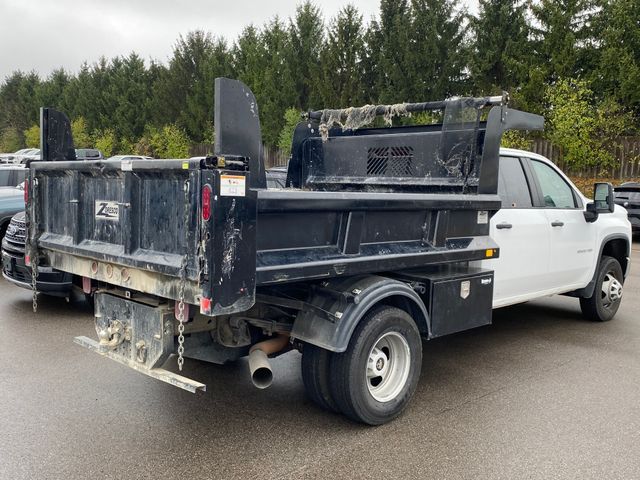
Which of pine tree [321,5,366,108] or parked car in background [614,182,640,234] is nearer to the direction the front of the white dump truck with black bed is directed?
the parked car in background

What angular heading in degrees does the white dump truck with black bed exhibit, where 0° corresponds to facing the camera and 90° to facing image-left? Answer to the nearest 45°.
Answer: approximately 225°

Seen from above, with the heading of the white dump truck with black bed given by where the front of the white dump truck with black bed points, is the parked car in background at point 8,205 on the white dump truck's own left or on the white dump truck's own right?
on the white dump truck's own left

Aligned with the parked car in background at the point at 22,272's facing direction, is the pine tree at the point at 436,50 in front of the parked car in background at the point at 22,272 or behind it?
behind

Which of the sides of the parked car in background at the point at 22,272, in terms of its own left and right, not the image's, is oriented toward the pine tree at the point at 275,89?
back

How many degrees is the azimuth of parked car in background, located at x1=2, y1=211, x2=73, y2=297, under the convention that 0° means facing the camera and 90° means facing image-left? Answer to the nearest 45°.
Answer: approximately 45°

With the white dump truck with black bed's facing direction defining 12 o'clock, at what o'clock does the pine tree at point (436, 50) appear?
The pine tree is roughly at 11 o'clock from the white dump truck with black bed.

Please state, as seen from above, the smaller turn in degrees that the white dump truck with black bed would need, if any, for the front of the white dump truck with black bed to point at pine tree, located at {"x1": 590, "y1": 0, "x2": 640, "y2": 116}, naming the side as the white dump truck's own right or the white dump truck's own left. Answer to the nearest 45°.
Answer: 0° — it already faces it

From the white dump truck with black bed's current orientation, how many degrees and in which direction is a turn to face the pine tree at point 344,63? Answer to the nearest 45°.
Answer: approximately 45° to its left

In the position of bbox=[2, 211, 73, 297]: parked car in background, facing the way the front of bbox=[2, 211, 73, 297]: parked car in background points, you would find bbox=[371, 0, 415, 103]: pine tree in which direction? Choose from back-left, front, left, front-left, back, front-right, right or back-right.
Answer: back

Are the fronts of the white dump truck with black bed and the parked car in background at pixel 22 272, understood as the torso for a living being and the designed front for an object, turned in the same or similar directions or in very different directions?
very different directions

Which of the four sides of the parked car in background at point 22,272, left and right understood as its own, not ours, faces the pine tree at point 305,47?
back
